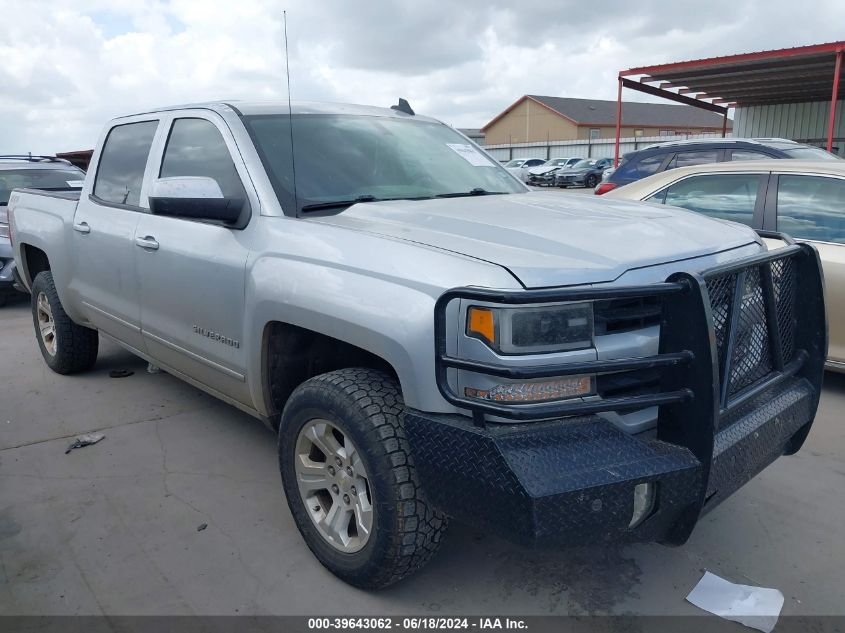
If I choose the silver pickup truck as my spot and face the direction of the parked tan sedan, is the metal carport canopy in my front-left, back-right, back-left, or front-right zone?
front-left

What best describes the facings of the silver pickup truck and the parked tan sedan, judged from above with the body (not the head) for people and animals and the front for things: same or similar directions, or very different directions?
same or similar directions

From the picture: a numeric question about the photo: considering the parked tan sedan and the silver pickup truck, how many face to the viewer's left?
0

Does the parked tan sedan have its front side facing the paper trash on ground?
no

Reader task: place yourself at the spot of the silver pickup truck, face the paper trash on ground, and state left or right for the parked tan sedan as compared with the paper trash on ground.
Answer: left

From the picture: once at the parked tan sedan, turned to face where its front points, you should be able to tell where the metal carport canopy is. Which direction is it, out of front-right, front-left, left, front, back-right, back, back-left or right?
left

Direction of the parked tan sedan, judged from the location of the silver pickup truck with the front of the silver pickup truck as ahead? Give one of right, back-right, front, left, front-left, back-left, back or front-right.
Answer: left

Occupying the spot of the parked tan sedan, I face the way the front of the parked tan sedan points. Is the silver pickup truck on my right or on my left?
on my right

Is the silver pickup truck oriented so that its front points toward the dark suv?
no

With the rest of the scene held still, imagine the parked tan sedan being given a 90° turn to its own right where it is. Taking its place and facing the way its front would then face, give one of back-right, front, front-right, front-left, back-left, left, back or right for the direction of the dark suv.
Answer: back

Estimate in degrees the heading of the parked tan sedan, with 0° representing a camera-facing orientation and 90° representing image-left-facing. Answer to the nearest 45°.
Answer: approximately 270°

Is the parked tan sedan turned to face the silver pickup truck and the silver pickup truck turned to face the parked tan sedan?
no
